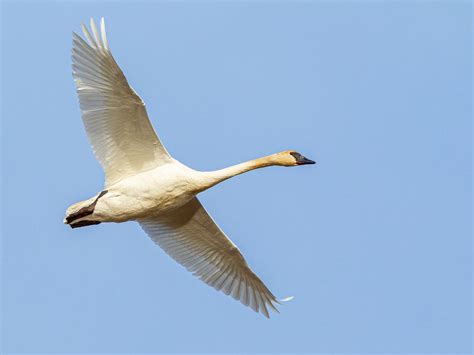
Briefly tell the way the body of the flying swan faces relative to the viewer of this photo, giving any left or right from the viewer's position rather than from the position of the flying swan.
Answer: facing to the right of the viewer
